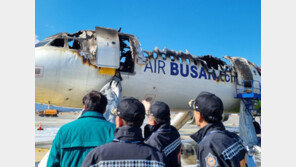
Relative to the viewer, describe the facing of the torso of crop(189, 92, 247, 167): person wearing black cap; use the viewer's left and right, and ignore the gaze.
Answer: facing away from the viewer and to the left of the viewer

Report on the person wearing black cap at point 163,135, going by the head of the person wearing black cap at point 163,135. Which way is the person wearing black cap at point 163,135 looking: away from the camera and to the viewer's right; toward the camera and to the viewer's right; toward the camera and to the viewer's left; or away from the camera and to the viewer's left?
away from the camera and to the viewer's left

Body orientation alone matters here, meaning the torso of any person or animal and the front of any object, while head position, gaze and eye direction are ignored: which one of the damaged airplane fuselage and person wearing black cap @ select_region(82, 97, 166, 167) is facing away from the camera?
the person wearing black cap

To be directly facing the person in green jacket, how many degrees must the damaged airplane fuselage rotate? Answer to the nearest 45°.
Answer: approximately 45° to its left

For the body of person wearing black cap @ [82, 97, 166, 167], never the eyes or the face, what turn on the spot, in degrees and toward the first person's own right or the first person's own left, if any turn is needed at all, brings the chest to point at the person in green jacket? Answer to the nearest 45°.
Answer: approximately 45° to the first person's own left

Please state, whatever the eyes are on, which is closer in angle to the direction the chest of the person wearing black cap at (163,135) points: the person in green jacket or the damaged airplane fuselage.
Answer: the damaged airplane fuselage

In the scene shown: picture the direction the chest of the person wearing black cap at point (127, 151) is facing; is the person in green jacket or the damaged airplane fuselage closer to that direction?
the damaged airplane fuselage

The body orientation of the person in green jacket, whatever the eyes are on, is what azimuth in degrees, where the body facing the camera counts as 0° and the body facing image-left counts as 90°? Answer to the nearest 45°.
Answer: approximately 180°

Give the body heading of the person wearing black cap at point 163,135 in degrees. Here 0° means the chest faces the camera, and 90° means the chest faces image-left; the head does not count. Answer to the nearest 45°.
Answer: approximately 135°

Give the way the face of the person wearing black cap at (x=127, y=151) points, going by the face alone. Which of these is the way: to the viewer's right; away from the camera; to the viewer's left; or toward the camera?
away from the camera

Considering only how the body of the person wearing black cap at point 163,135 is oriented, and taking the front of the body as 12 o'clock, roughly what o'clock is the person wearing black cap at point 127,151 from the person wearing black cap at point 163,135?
the person wearing black cap at point 127,151 is roughly at 8 o'clock from the person wearing black cap at point 163,135.

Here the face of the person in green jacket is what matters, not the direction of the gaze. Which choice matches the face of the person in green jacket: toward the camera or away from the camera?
away from the camera
